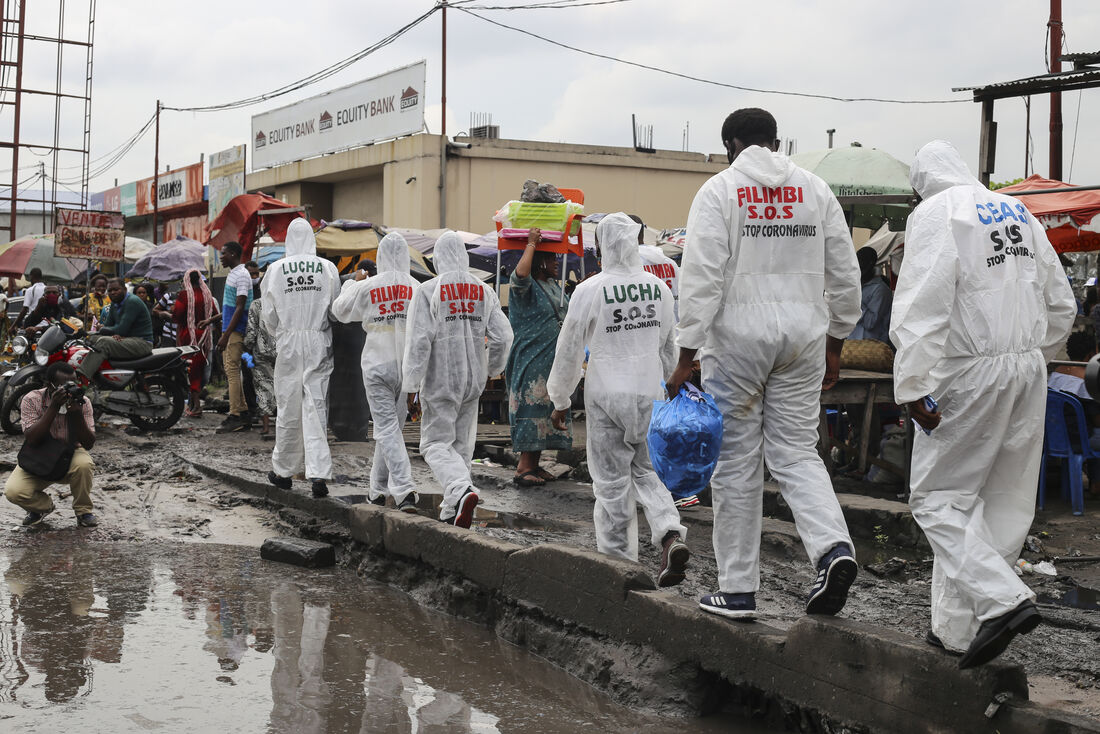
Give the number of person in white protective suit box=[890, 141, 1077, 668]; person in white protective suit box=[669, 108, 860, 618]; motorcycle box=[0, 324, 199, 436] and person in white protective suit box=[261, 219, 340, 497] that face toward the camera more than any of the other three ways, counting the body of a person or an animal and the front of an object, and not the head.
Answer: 0

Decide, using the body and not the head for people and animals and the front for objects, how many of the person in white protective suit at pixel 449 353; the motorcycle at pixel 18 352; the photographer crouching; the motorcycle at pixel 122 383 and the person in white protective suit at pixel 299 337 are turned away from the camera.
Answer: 2

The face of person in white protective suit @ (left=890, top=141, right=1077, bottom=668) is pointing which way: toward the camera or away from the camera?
away from the camera

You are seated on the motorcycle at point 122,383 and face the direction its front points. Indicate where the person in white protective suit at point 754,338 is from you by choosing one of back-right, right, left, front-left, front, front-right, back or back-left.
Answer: left

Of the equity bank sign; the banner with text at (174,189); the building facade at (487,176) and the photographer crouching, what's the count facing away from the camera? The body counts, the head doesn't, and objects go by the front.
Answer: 0

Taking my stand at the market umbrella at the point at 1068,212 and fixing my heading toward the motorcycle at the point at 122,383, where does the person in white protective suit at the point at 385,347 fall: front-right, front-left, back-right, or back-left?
front-left

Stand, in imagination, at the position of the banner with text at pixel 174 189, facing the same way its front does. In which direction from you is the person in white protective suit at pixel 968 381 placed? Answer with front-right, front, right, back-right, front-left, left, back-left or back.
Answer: front-left

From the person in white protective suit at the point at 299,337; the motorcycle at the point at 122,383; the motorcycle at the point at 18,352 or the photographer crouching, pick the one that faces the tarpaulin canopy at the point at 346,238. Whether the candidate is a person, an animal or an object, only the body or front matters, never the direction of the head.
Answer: the person in white protective suit

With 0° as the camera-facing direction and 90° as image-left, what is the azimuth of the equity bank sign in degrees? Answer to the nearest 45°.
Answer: approximately 45°

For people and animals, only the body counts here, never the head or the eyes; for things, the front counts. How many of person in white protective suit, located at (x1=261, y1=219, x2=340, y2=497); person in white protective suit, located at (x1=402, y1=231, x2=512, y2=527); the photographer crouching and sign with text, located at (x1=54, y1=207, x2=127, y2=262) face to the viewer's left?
0

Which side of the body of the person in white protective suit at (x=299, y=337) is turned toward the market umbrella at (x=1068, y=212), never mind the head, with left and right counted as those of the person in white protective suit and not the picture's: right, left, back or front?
right

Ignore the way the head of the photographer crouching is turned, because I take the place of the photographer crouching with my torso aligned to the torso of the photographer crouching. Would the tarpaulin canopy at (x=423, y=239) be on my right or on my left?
on my left

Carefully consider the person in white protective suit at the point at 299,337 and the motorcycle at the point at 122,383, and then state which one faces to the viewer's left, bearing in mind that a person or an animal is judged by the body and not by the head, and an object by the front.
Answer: the motorcycle

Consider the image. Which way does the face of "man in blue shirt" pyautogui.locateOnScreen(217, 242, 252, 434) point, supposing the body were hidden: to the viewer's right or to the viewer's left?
to the viewer's left
